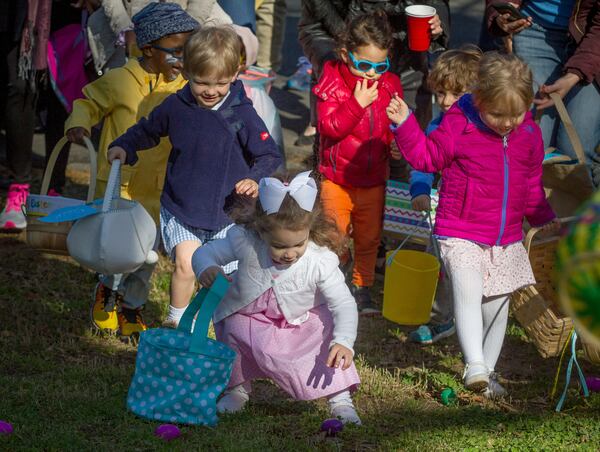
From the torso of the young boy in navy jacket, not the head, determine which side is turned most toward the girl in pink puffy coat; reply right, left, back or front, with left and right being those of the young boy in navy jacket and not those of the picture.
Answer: left

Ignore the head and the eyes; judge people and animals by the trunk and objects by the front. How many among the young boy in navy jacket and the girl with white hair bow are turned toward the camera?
2

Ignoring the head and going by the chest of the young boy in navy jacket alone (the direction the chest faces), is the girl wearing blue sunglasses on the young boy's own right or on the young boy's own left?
on the young boy's own left

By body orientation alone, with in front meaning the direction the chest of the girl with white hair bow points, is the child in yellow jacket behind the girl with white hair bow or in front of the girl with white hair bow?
behind

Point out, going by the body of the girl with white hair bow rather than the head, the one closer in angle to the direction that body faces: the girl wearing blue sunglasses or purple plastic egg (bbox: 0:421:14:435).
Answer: the purple plastic egg

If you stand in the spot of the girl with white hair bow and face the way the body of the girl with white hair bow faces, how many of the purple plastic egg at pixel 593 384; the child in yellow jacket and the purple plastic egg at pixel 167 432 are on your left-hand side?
1

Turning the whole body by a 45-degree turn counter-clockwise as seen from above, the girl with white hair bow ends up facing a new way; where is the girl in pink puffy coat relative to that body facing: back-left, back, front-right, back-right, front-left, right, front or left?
left

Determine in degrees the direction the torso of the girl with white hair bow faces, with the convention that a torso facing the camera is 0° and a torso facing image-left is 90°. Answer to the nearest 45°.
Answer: approximately 0°

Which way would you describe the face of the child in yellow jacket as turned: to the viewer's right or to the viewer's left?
to the viewer's right

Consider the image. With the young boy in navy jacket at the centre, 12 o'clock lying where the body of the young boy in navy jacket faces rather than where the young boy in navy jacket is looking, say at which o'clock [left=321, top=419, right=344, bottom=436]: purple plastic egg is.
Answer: The purple plastic egg is roughly at 11 o'clock from the young boy in navy jacket.

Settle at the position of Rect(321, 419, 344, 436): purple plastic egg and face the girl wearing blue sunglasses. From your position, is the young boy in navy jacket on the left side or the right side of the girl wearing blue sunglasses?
left
